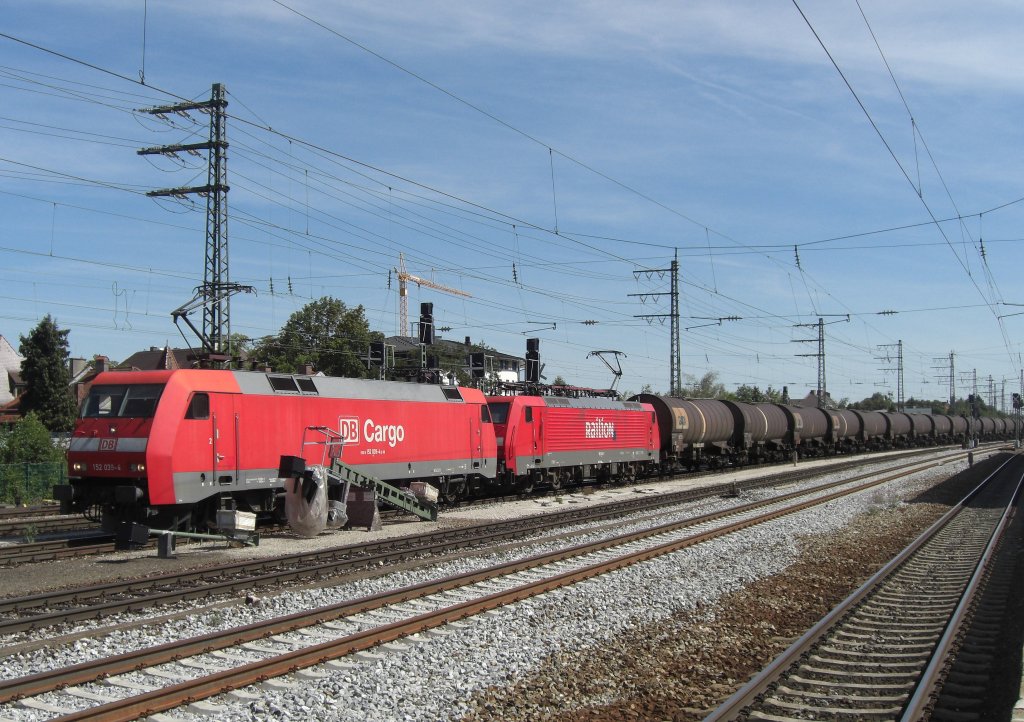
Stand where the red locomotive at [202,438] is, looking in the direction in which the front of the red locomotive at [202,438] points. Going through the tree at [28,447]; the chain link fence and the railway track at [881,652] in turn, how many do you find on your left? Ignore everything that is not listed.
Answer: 1

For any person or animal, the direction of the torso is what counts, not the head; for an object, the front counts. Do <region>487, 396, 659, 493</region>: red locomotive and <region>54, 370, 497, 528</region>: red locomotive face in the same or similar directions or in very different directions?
same or similar directions

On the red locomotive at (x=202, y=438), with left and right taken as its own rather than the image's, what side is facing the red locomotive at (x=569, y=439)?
back

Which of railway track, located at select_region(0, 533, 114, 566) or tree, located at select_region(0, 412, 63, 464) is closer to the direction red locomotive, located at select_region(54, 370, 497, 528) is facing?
the railway track

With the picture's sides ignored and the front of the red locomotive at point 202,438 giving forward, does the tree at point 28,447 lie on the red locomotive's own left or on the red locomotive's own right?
on the red locomotive's own right

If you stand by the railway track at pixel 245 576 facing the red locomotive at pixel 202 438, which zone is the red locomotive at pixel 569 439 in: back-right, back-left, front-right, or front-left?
front-right

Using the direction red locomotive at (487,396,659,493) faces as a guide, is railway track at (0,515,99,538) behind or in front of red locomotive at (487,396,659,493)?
in front

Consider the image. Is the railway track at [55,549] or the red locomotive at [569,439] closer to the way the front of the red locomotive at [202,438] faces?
the railway track

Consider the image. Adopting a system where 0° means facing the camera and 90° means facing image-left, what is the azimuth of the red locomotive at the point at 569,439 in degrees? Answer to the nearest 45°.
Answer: approximately 45°

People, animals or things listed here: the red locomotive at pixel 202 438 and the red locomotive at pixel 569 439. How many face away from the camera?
0

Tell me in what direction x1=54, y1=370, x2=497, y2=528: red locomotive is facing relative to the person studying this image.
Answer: facing the viewer and to the left of the viewer

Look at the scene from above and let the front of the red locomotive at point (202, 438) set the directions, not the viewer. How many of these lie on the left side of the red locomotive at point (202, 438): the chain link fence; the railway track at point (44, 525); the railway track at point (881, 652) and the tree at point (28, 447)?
1
